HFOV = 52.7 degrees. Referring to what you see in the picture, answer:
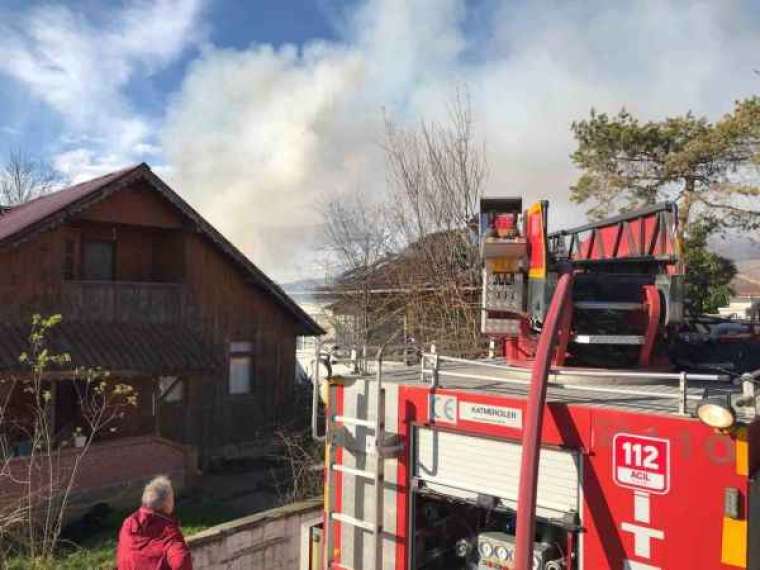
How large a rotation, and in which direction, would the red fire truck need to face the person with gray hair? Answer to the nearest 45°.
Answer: approximately 90° to its left

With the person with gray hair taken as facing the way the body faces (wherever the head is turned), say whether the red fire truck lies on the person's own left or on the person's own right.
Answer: on the person's own right

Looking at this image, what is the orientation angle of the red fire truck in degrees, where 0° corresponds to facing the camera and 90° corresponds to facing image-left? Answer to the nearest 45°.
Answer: approximately 180°

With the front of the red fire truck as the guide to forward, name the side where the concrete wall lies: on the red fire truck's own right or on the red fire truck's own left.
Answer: on the red fire truck's own left

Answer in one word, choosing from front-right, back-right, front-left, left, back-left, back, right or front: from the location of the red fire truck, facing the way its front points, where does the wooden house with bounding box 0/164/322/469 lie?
front-left

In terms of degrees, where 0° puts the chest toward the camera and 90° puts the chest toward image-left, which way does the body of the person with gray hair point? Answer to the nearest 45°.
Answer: approximately 225°

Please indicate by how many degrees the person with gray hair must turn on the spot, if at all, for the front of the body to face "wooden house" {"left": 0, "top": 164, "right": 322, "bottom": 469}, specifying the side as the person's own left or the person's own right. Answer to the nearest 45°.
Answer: approximately 45° to the person's own left

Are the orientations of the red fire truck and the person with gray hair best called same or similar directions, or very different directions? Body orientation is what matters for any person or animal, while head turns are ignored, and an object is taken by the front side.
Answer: same or similar directions

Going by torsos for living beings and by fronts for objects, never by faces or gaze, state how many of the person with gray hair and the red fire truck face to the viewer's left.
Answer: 0
